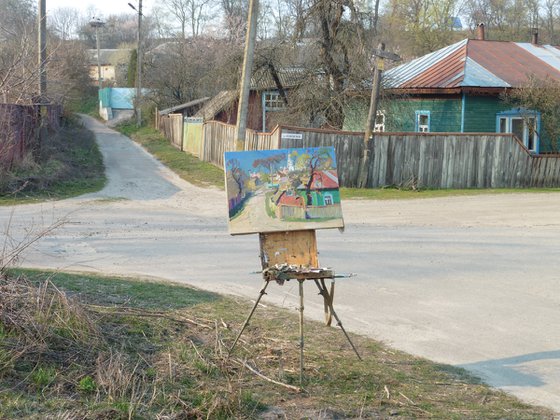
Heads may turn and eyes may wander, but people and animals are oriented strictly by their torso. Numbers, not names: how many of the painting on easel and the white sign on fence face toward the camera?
2

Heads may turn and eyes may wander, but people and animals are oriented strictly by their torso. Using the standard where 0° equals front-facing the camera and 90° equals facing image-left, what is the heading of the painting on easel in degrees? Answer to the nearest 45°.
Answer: approximately 0°

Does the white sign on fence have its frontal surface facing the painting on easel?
yes

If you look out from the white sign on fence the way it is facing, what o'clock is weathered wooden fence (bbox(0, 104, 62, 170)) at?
The weathered wooden fence is roughly at 3 o'clock from the white sign on fence.

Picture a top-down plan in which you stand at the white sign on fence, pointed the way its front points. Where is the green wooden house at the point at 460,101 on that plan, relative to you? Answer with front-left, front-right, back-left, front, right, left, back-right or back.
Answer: back-left

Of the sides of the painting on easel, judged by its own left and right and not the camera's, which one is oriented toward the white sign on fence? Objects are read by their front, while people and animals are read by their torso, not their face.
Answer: back

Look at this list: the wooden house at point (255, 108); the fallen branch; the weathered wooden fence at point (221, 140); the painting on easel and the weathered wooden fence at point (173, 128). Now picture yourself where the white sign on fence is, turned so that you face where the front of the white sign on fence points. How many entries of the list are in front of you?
2

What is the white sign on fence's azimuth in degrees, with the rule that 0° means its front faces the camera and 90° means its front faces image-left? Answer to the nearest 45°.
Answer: approximately 0°

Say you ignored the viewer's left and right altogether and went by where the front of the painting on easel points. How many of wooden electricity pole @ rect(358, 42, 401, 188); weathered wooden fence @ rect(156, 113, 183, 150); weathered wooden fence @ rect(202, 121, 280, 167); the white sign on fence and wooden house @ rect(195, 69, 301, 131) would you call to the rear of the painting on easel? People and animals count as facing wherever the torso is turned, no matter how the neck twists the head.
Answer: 5

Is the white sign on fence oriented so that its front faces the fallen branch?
yes

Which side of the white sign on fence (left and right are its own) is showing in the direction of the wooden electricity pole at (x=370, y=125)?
left
